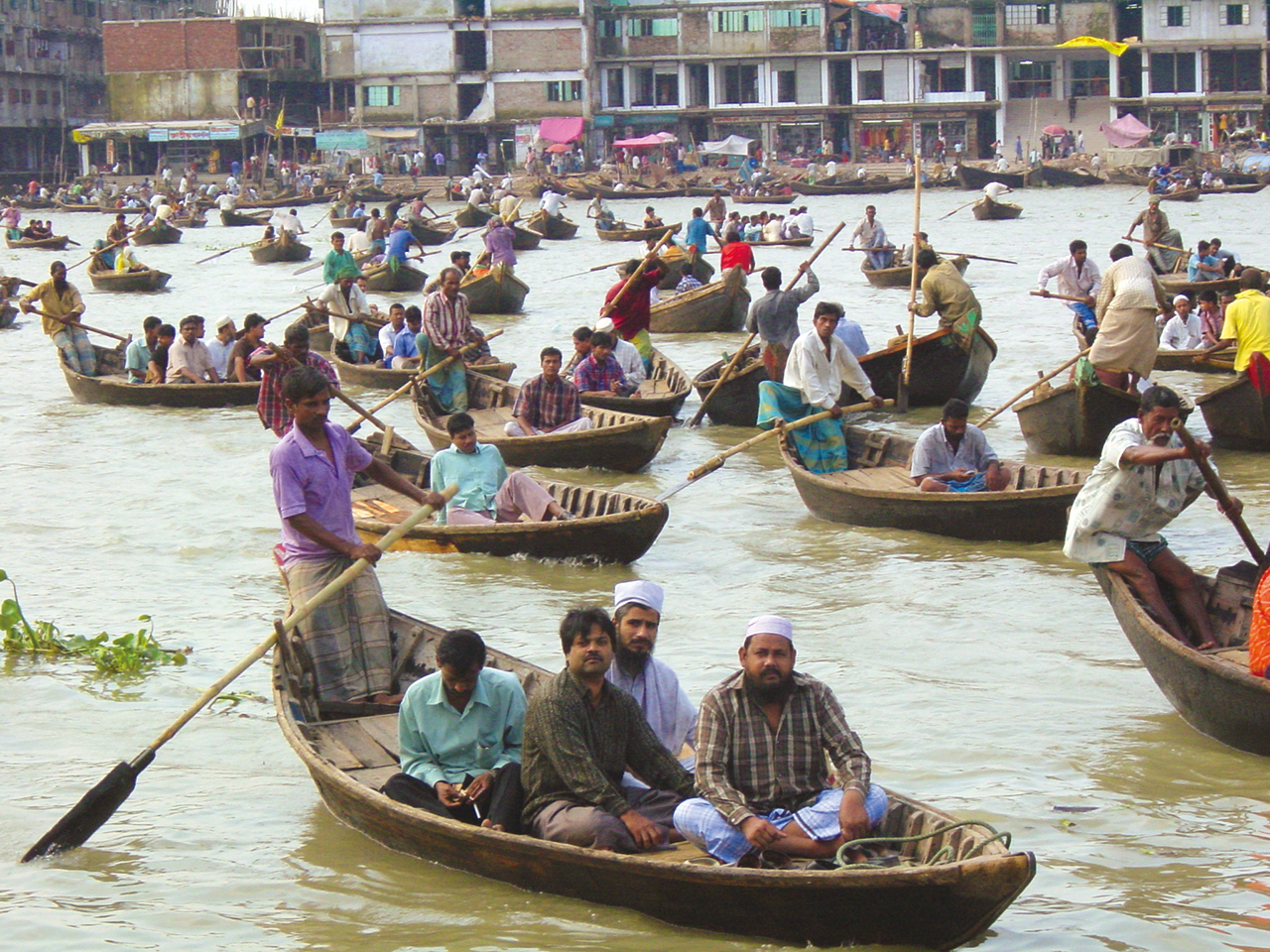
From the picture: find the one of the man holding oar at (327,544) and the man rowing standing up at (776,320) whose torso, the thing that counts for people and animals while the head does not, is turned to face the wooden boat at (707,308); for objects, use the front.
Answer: the man rowing standing up

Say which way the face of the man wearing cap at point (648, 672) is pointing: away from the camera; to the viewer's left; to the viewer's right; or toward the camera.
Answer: toward the camera

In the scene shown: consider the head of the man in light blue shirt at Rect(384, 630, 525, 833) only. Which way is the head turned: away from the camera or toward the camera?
toward the camera

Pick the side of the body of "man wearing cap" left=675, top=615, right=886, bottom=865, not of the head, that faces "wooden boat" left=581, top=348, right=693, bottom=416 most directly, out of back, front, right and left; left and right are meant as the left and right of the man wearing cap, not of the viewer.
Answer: back

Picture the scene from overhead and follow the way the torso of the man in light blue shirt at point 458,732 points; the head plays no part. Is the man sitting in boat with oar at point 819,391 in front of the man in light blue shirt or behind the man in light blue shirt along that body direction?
behind

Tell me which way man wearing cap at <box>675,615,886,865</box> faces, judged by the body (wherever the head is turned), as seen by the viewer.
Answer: toward the camera

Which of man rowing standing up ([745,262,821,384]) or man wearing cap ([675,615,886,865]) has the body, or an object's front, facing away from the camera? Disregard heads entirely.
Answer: the man rowing standing up

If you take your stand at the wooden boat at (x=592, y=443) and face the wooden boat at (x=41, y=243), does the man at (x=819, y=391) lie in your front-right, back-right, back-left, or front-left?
back-right

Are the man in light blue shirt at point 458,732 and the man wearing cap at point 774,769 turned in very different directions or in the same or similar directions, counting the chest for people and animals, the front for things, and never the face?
same or similar directions

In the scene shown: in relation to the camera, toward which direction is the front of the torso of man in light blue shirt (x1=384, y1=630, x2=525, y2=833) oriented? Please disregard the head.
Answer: toward the camera
